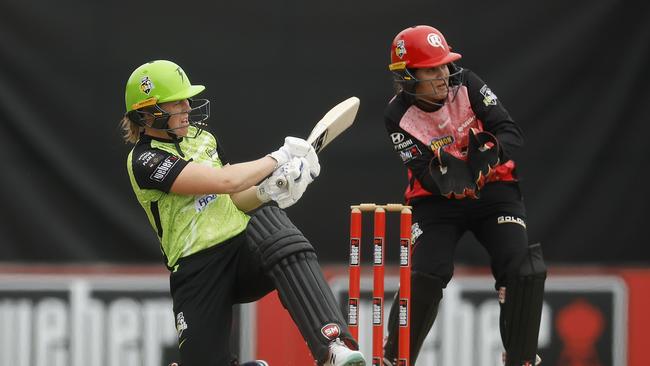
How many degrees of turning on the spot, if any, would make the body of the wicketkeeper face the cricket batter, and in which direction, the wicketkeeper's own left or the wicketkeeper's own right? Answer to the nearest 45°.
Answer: approximately 45° to the wicketkeeper's own right

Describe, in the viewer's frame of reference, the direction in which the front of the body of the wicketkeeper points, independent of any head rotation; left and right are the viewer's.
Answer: facing the viewer
